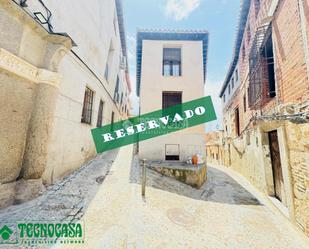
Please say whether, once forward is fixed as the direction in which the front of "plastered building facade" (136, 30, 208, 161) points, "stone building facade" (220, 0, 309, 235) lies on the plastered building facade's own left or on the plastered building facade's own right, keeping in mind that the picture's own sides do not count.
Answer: on the plastered building facade's own left

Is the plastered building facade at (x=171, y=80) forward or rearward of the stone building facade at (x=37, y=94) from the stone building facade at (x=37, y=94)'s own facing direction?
forward

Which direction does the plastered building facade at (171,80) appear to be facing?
toward the camera

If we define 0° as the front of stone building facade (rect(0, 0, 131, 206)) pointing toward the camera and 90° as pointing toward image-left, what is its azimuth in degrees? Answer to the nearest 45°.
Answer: approximately 270°

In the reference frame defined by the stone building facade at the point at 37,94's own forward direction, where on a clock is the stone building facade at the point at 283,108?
the stone building facade at the point at 283,108 is roughly at 1 o'clock from the stone building facade at the point at 37,94.

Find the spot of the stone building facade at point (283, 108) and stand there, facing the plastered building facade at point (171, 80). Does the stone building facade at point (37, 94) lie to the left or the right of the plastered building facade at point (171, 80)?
left

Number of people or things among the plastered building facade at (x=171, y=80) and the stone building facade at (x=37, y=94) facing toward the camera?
1

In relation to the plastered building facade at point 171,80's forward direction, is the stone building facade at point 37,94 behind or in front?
in front
